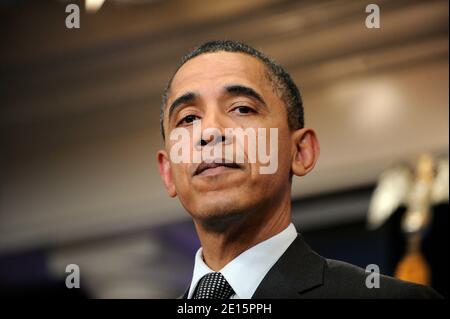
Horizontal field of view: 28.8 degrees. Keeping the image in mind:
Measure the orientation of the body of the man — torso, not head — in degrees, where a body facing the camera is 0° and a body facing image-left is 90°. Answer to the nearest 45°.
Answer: approximately 45°
